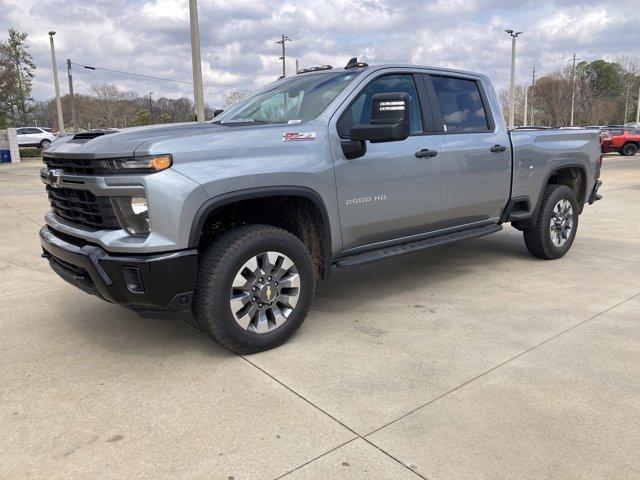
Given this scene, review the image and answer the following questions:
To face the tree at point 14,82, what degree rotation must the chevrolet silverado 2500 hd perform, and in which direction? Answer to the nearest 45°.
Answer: approximately 90° to its right

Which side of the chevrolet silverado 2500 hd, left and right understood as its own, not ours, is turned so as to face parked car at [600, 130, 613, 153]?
back

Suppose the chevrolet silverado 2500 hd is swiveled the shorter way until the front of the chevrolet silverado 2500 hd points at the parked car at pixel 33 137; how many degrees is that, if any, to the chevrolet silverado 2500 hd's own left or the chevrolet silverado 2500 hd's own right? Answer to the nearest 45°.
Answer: approximately 90° to the chevrolet silverado 2500 hd's own right

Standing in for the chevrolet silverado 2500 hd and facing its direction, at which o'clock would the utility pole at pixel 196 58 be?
The utility pole is roughly at 4 o'clock from the chevrolet silverado 2500 hd.

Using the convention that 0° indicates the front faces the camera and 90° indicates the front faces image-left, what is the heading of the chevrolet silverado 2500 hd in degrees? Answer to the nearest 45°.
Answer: approximately 45°

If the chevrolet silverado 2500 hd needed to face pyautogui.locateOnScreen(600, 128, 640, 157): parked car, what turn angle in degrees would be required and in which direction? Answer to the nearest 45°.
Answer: approximately 180°
